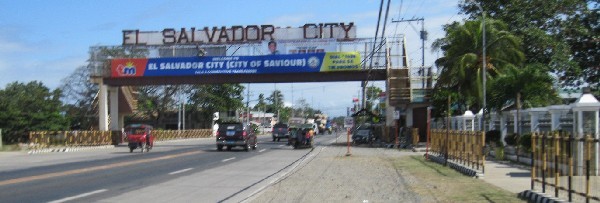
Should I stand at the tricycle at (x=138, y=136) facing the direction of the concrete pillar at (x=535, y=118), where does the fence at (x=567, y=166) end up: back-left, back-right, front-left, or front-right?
front-right

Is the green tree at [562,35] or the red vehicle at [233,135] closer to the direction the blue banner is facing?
the red vehicle

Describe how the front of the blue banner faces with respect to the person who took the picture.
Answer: facing the viewer

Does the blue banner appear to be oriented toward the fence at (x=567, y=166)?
yes

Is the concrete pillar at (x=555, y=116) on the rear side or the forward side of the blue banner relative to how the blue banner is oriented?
on the forward side

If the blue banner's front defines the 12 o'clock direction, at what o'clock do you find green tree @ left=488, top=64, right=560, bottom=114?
The green tree is roughly at 11 o'clock from the blue banner.

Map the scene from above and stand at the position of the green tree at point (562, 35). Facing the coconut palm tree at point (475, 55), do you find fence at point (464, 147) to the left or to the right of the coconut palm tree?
left

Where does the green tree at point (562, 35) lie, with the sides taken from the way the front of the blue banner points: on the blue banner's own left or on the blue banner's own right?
on the blue banner's own left

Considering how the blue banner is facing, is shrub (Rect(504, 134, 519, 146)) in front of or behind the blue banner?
in front

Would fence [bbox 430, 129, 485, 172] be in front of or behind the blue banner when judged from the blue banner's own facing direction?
in front

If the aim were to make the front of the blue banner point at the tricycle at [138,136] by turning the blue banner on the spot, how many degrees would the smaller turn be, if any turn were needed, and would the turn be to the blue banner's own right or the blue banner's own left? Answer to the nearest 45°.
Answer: approximately 45° to the blue banner's own right
